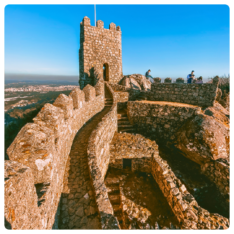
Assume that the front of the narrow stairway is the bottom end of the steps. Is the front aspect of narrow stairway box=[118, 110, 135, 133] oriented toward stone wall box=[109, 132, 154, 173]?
yes

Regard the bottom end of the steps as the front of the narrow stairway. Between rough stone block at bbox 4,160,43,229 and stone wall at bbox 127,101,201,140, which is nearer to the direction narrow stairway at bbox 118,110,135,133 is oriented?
the rough stone block

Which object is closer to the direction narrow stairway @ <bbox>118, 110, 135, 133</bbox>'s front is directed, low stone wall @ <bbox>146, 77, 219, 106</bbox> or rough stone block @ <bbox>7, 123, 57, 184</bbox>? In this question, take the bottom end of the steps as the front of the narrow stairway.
the rough stone block

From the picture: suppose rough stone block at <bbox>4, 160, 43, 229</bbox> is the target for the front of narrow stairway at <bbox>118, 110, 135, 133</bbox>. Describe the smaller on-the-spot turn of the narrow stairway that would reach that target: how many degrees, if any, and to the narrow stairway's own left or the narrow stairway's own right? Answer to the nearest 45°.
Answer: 0° — it already faces it

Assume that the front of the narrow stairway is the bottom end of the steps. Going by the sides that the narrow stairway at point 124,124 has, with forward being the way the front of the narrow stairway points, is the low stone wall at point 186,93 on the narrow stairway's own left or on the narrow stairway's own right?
on the narrow stairway's own left

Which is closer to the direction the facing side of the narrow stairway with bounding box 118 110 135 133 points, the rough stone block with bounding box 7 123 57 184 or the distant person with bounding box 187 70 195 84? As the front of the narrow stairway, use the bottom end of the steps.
the rough stone block

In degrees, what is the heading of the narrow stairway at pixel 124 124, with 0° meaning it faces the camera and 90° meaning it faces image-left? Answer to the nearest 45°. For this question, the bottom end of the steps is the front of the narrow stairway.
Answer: approximately 0°

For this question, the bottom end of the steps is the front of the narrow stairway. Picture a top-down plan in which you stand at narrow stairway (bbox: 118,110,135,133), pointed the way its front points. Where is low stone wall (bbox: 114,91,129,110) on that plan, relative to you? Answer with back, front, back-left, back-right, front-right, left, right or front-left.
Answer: back
